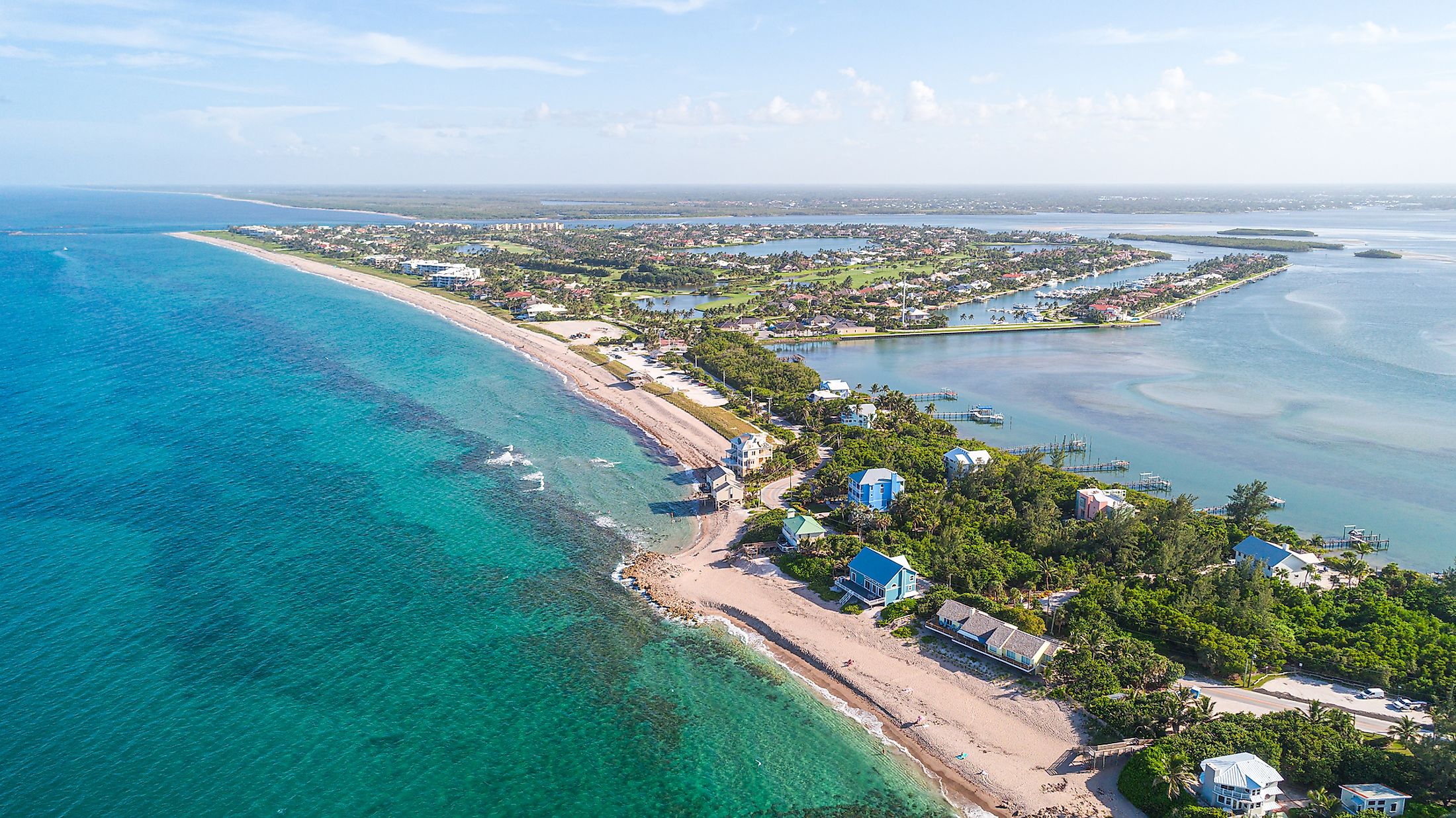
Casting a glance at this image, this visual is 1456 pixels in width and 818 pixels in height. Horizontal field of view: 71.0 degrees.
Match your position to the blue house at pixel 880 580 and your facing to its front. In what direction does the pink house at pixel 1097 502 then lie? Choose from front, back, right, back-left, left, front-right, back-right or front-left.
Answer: back

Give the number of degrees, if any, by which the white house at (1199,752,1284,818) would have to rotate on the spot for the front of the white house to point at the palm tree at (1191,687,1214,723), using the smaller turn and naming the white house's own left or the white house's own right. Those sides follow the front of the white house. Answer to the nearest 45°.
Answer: approximately 135° to the white house's own right

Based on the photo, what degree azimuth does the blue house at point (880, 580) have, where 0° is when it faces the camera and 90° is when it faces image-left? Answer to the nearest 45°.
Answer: approximately 45°

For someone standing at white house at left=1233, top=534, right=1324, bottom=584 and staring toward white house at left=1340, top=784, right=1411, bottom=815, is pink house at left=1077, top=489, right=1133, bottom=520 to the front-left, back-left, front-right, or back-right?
back-right

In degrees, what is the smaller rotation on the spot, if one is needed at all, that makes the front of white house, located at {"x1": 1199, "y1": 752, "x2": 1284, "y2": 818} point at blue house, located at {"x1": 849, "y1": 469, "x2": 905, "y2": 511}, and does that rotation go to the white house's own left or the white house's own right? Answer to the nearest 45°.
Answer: approximately 90° to the white house's own right

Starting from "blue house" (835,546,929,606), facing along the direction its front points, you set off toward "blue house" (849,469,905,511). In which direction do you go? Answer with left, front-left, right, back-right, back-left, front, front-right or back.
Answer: back-right

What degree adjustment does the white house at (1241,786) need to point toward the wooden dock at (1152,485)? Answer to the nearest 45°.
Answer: approximately 135° to its right

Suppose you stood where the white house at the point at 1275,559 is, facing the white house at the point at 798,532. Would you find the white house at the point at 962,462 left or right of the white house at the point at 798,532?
right

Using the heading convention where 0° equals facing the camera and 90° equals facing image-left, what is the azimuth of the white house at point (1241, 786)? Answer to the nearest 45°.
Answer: approximately 45°

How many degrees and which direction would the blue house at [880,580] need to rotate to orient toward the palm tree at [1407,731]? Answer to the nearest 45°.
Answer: approximately 90° to its left

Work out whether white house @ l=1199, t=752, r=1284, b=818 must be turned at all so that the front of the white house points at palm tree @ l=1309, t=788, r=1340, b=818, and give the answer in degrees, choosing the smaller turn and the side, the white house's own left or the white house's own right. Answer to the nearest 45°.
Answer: approximately 135° to the white house's own left

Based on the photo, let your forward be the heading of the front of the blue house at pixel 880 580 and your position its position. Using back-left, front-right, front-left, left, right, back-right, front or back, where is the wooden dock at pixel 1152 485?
back

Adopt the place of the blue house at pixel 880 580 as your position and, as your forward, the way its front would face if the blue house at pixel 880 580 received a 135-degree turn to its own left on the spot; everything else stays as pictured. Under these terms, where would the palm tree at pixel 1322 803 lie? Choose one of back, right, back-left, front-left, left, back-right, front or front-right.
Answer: front-right

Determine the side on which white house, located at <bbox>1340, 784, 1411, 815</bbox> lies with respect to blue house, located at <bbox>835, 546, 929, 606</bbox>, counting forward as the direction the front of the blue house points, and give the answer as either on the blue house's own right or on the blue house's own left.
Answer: on the blue house's own left
